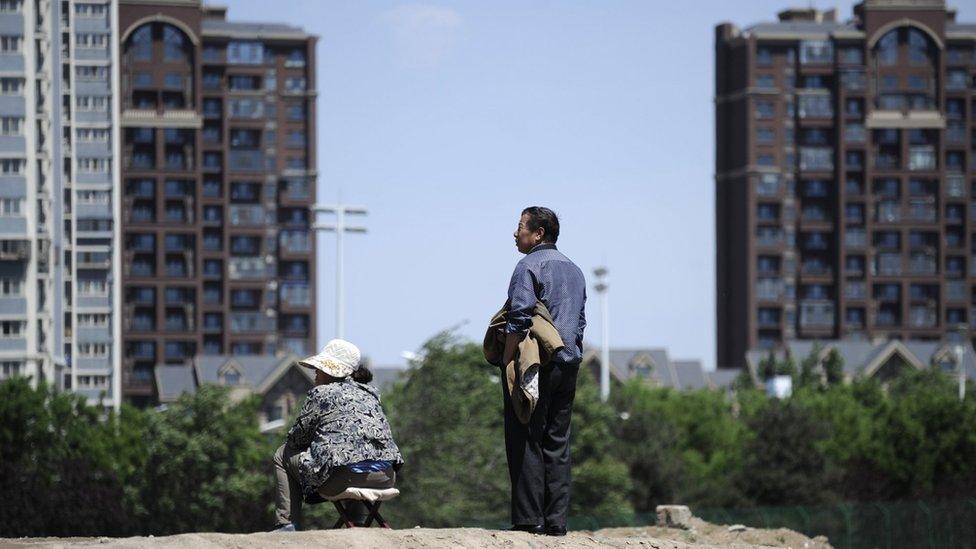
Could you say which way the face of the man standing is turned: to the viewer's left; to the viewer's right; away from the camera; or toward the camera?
to the viewer's left

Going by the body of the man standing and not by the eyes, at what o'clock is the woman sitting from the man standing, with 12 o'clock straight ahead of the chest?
The woman sitting is roughly at 10 o'clock from the man standing.

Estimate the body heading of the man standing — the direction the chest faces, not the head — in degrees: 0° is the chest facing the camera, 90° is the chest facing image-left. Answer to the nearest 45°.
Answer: approximately 135°
